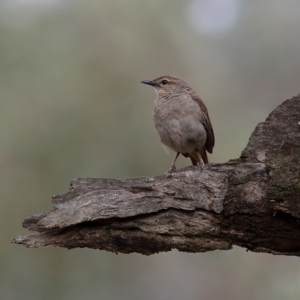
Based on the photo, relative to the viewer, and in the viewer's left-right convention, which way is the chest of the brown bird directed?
facing the viewer and to the left of the viewer
